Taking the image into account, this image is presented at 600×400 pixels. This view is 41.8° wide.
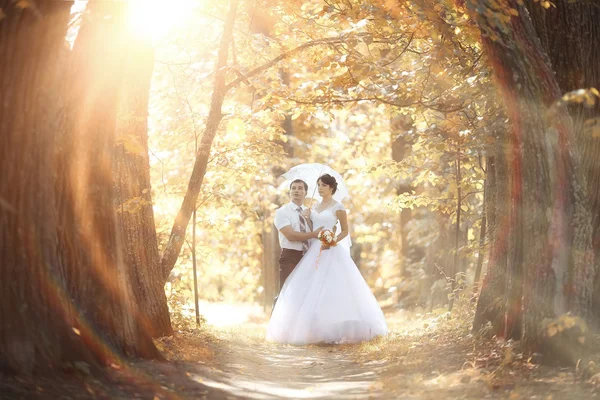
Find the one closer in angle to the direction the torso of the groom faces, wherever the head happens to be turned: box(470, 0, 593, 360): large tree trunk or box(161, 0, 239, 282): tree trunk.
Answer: the large tree trunk

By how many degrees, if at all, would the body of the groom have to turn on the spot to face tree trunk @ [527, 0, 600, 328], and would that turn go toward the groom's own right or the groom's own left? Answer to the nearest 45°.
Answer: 0° — they already face it

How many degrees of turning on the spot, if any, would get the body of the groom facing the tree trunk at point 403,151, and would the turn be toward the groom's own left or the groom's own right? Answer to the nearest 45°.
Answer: approximately 135° to the groom's own left

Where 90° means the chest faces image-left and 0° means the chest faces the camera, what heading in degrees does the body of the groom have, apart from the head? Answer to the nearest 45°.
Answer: approximately 315°

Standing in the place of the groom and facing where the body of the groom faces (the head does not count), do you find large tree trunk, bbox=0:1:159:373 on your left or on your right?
on your right
